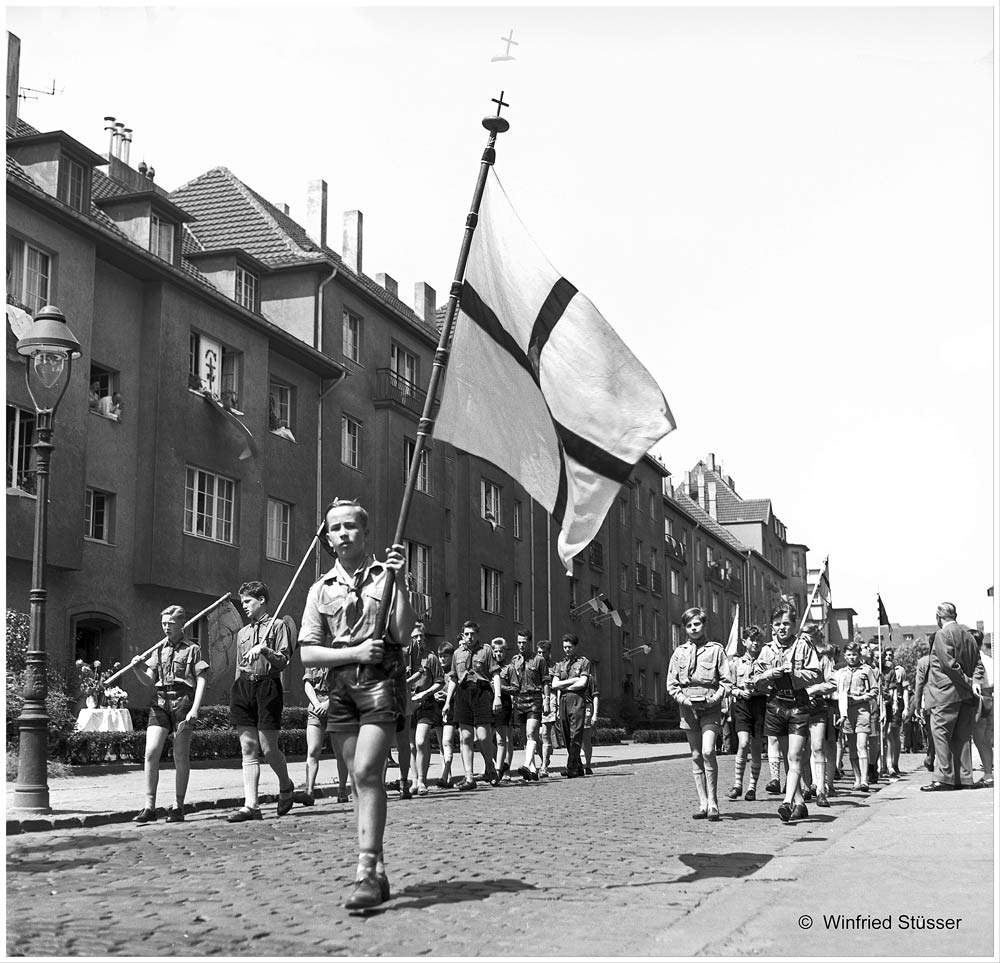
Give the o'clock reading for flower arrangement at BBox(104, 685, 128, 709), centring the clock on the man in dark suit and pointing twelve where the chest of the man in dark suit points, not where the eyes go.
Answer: The flower arrangement is roughly at 11 o'clock from the man in dark suit.

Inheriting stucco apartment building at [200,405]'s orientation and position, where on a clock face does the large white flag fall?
The large white flag is roughly at 1 o'clock from the stucco apartment building.

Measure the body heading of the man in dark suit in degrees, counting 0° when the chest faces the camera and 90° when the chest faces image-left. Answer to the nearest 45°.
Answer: approximately 135°

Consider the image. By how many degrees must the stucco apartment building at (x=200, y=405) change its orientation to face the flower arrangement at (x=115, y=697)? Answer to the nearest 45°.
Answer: approximately 45° to its right

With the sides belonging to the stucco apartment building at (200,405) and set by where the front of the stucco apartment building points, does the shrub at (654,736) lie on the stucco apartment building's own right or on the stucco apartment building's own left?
on the stucco apartment building's own left

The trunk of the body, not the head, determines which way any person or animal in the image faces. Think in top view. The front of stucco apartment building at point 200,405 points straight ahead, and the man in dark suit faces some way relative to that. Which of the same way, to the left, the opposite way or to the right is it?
the opposite way

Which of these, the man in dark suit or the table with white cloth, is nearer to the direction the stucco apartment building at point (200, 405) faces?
the man in dark suit

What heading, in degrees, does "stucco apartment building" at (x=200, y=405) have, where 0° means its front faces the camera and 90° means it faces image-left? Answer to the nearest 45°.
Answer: approximately 315°

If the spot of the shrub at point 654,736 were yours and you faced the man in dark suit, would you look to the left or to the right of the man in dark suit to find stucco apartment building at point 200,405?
right
